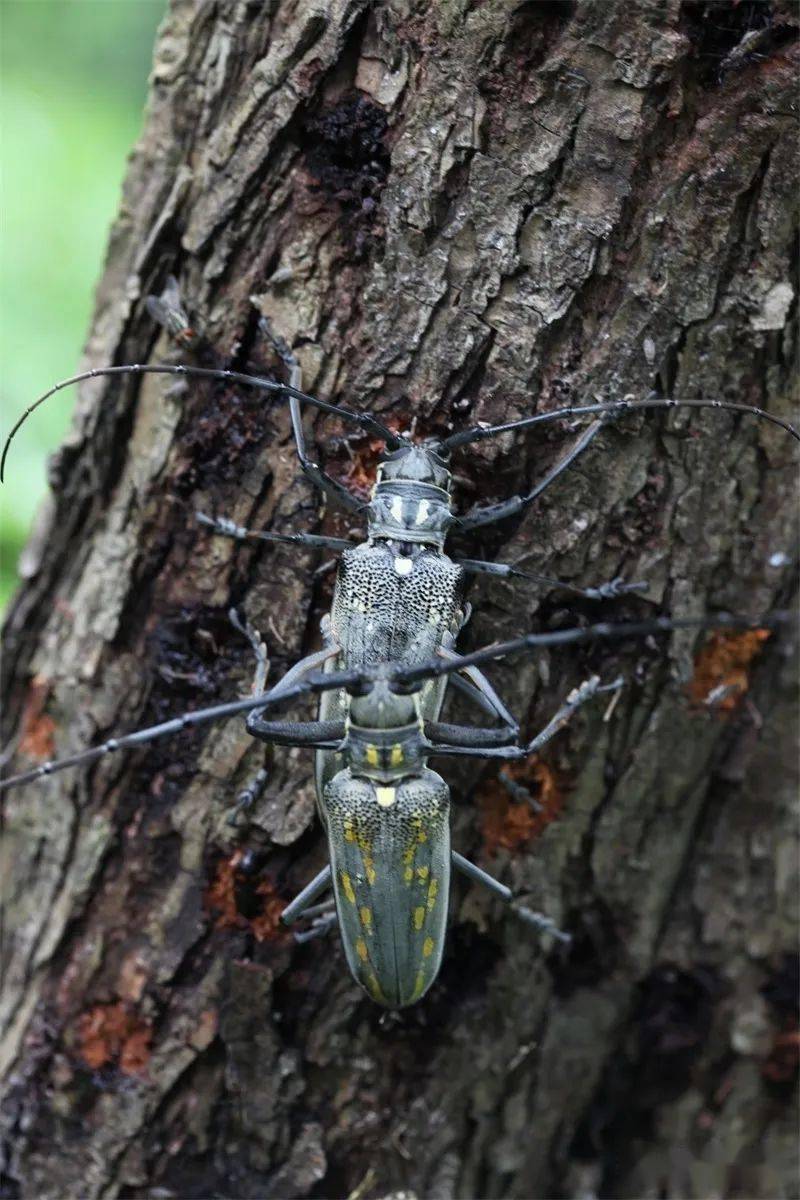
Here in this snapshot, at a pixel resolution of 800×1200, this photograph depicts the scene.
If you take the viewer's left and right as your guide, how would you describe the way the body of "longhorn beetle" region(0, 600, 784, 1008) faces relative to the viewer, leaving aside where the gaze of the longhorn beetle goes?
facing away from the viewer

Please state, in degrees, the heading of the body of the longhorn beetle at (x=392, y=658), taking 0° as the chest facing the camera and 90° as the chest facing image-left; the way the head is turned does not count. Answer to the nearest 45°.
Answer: approximately 180°
